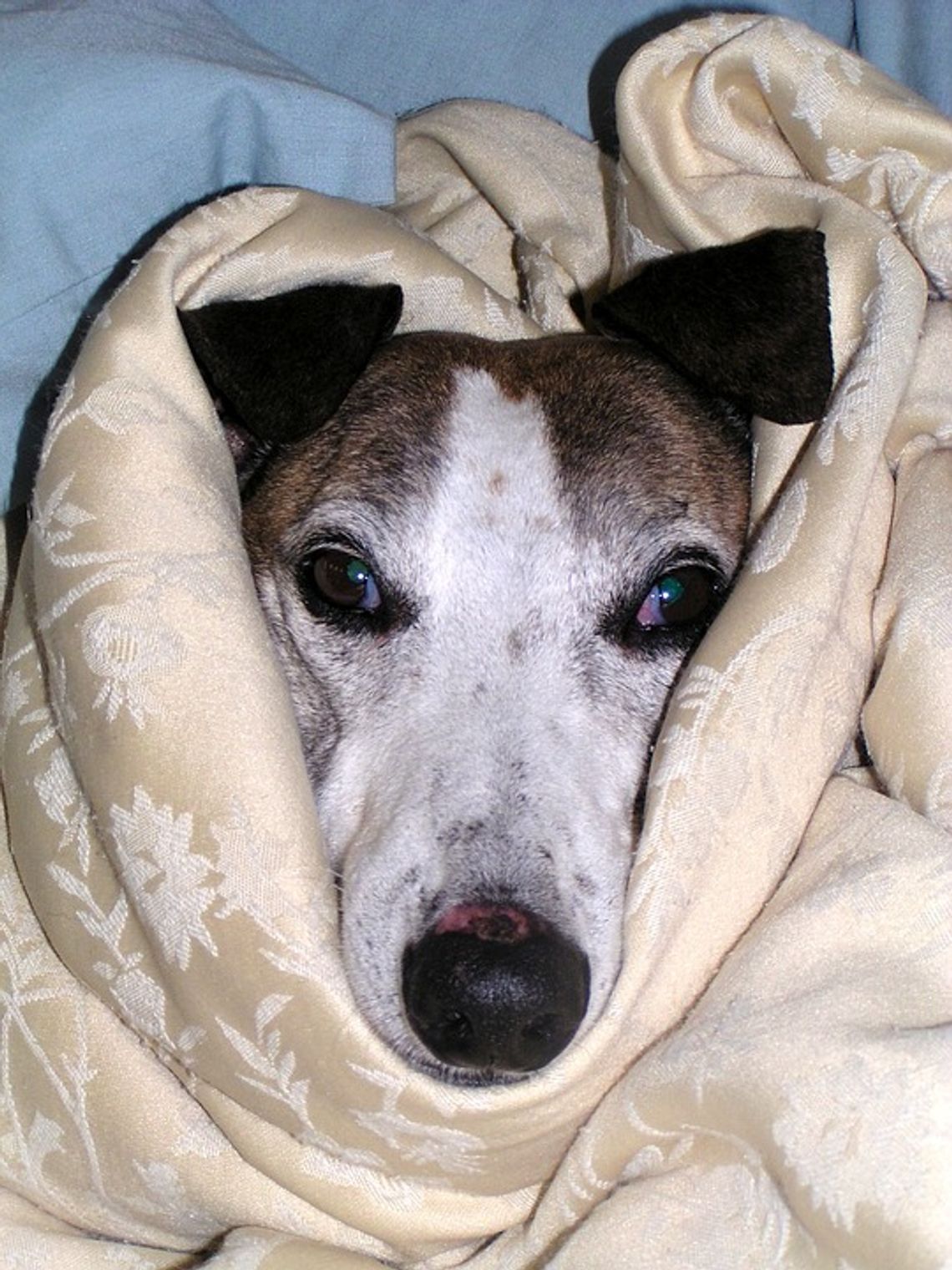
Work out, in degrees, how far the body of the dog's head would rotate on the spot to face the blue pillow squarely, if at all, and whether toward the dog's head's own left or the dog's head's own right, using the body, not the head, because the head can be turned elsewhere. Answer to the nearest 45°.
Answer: approximately 135° to the dog's head's own right

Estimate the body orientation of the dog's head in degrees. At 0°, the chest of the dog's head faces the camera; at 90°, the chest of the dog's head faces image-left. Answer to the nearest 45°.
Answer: approximately 0°
